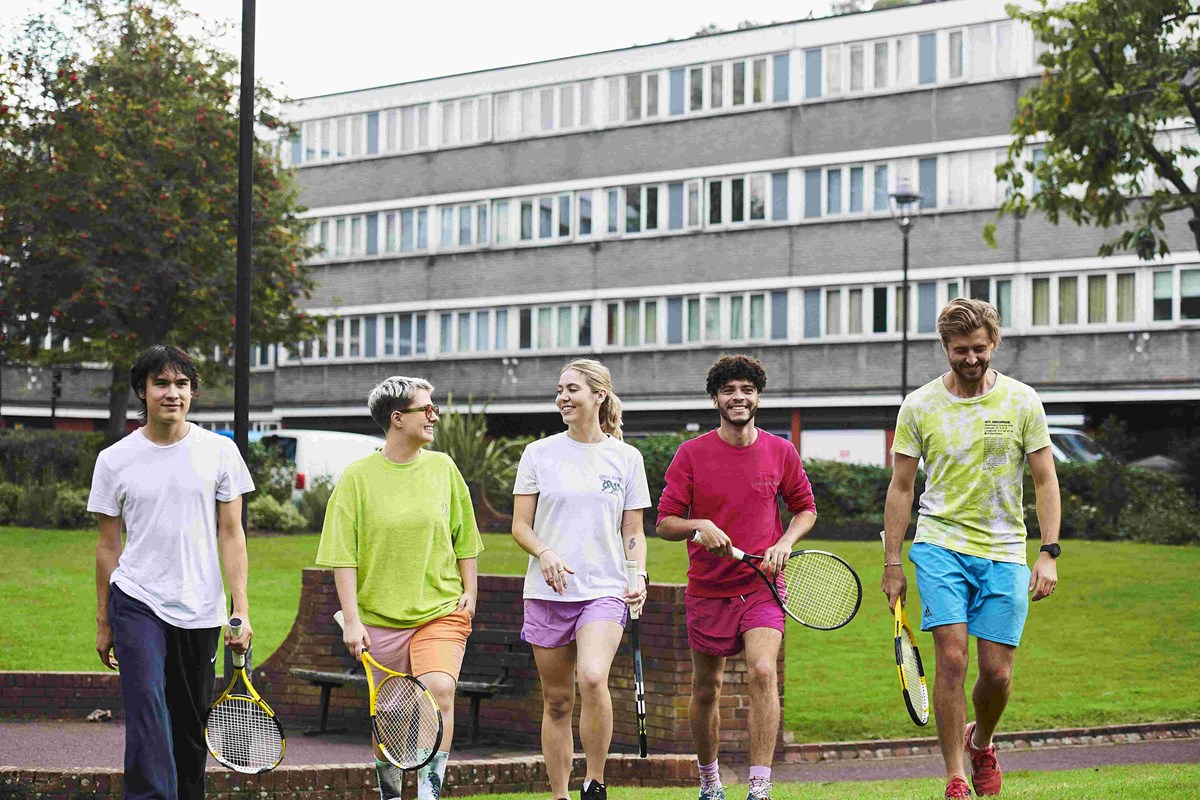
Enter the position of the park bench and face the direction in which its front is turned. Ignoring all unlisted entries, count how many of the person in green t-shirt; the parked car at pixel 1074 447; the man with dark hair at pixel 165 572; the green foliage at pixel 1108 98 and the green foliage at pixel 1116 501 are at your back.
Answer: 3

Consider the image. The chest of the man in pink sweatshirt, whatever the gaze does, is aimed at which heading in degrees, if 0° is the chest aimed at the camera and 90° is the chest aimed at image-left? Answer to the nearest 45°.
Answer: approximately 0°

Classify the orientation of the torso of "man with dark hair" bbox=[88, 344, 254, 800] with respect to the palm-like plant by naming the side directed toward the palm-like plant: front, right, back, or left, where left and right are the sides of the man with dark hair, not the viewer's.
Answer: back

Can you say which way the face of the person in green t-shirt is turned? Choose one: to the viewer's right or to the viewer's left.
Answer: to the viewer's right

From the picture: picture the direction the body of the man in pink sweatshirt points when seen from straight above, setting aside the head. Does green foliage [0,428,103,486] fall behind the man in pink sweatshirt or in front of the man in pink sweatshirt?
behind

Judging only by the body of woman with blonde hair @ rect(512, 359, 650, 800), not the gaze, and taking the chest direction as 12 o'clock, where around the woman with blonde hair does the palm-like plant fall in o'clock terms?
The palm-like plant is roughly at 6 o'clock from the woman with blonde hair.

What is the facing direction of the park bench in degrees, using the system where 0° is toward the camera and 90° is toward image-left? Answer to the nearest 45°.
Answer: approximately 45°

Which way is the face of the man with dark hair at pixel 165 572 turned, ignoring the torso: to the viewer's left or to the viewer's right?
to the viewer's right

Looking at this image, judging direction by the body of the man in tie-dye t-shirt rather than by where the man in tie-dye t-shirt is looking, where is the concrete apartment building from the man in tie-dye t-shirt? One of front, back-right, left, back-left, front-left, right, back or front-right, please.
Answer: back

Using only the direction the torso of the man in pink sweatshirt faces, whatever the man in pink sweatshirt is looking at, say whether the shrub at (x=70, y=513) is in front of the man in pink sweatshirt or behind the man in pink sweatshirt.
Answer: behind

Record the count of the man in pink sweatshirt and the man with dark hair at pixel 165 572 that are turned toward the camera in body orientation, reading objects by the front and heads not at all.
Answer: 2
